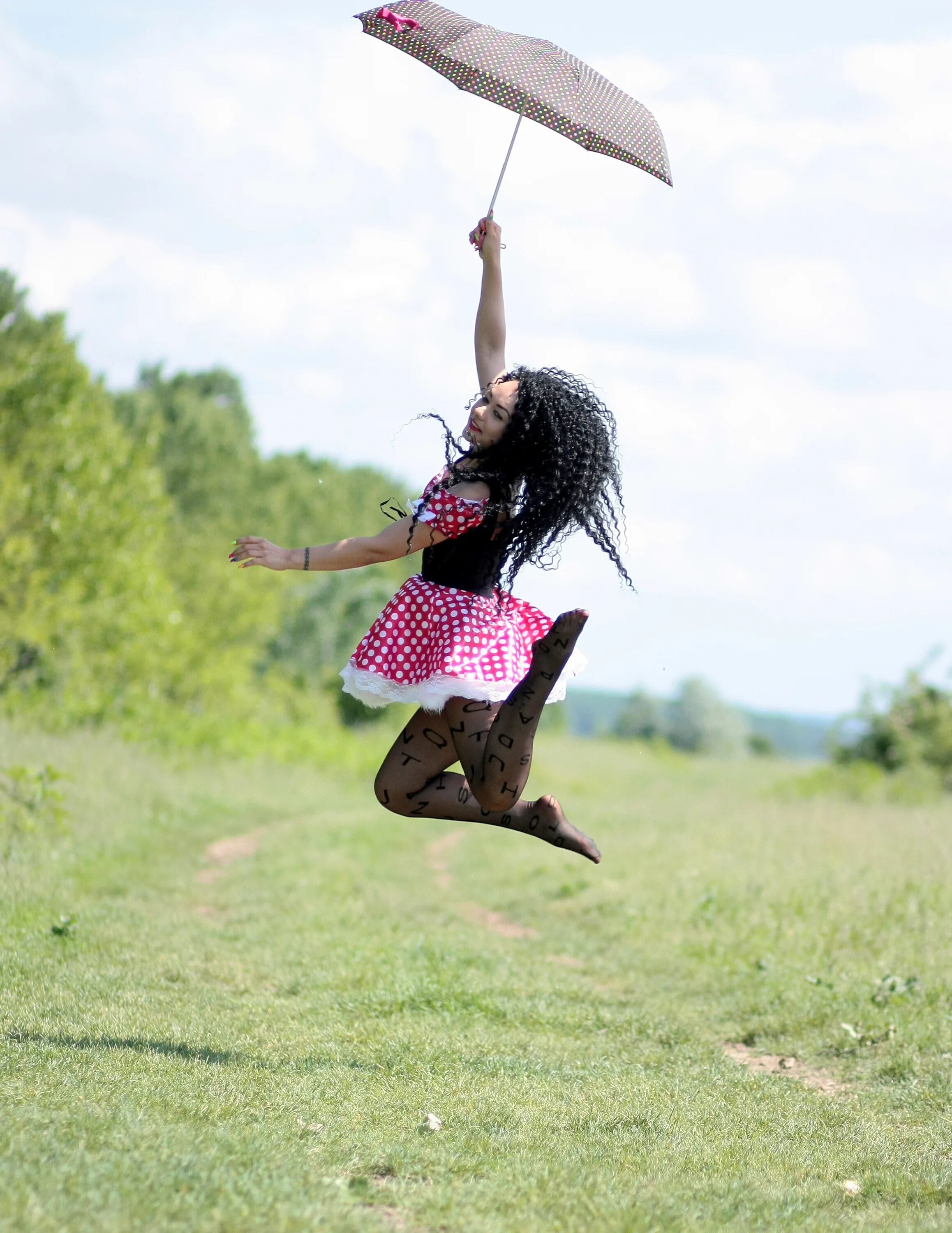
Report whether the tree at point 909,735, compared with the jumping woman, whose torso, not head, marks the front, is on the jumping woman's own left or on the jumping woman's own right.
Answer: on the jumping woman's own right

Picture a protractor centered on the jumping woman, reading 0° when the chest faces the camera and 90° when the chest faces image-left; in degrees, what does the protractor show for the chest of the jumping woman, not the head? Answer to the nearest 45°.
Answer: approximately 90°

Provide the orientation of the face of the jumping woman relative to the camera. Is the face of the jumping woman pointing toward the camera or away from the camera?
toward the camera
